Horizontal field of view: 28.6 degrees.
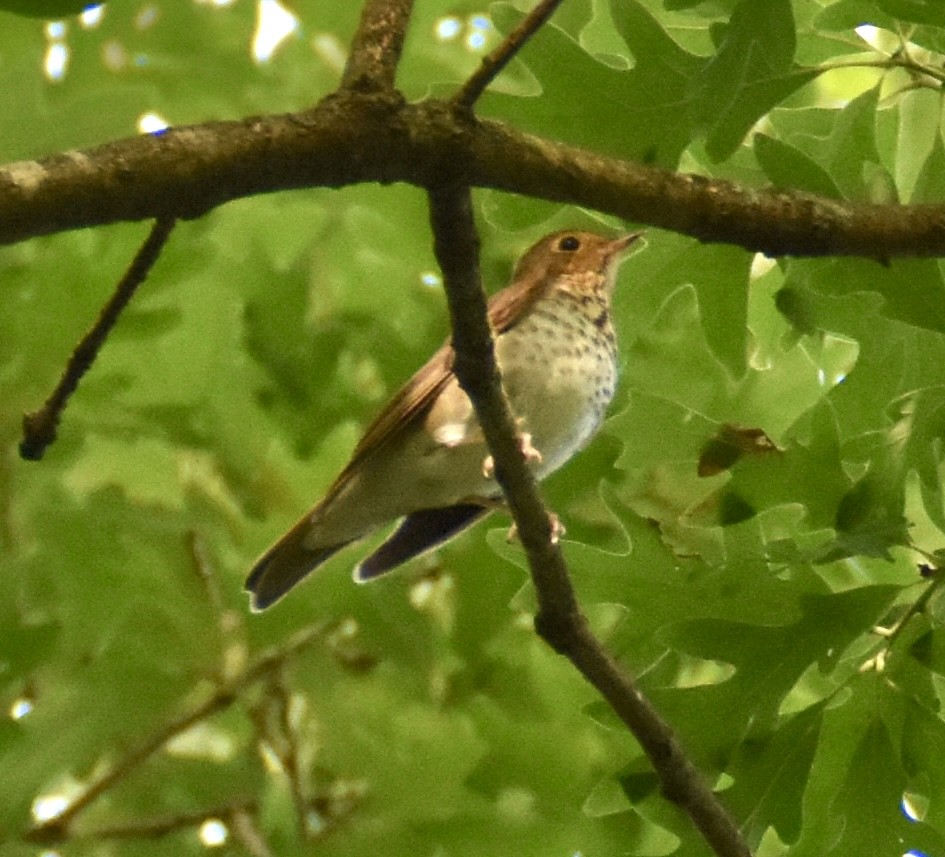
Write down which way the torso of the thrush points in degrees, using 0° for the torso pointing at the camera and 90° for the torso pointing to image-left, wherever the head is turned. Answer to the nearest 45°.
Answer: approximately 270°

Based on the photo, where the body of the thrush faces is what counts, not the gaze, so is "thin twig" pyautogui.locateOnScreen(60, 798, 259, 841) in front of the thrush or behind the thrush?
behind

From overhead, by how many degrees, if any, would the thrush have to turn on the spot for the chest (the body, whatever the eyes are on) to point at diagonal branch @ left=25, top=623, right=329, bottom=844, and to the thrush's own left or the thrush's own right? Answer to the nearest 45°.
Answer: approximately 135° to the thrush's own right

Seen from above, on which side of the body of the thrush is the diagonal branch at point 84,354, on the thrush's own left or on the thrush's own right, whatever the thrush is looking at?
on the thrush's own right
